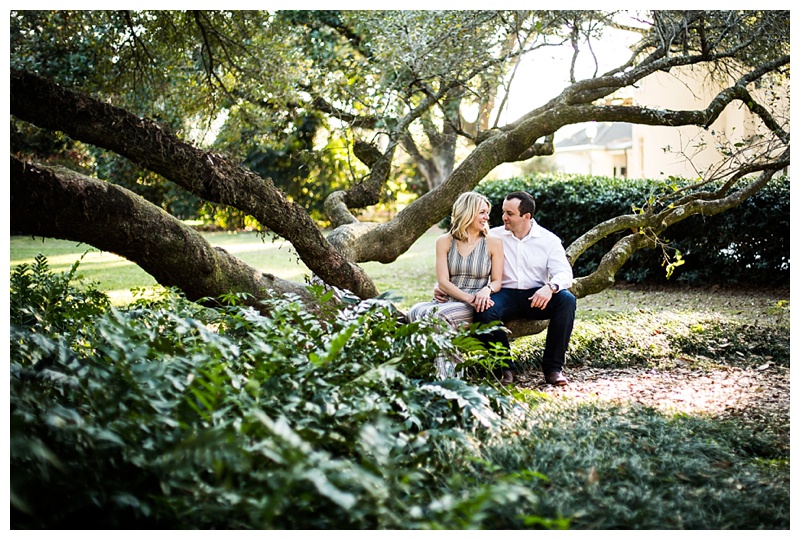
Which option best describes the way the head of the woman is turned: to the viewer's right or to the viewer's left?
to the viewer's right

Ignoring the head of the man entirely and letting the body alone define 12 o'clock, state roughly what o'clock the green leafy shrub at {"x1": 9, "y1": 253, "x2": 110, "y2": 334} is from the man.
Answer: The green leafy shrub is roughly at 2 o'clock from the man.

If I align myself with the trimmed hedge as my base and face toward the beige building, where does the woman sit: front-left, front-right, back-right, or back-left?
back-left

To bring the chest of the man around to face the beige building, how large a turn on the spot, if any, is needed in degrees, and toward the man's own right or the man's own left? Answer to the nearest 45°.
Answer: approximately 180°

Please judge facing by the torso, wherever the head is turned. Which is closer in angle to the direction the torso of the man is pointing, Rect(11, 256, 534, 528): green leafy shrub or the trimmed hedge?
the green leafy shrub

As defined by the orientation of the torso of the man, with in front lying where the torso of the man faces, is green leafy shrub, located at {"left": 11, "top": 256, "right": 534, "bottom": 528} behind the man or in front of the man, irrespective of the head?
in front

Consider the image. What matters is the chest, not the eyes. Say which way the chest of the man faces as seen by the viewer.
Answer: toward the camera

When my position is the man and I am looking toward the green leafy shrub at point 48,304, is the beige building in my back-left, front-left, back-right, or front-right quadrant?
back-right
